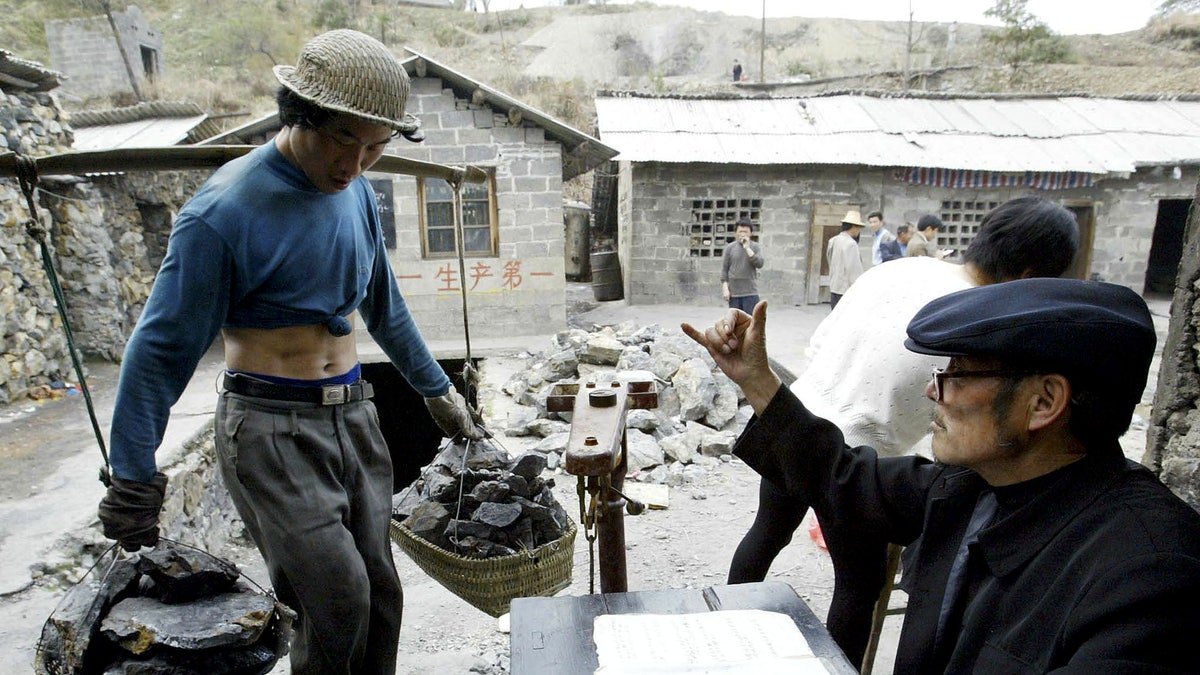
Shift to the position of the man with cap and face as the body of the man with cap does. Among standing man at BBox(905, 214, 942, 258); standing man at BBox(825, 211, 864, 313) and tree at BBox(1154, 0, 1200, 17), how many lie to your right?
3

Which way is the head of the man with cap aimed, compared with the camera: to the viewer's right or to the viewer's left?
to the viewer's left

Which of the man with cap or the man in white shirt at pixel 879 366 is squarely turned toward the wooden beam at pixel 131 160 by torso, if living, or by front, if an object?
the man with cap

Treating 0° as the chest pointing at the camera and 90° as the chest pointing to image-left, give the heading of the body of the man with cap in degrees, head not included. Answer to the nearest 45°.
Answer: approximately 90°

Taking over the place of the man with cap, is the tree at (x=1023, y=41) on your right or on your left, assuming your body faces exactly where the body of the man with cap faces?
on your right

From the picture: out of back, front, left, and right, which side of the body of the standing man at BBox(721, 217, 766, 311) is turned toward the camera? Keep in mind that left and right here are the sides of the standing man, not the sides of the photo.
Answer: front

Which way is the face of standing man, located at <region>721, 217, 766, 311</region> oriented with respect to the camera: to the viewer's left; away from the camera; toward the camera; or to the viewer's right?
toward the camera

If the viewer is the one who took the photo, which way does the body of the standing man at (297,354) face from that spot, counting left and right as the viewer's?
facing the viewer and to the right of the viewer

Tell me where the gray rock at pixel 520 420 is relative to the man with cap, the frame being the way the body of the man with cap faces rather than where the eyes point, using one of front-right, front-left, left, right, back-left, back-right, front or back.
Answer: front-right

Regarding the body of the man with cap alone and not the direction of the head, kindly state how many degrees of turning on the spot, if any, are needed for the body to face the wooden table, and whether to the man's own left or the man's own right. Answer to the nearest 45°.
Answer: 0° — they already face it

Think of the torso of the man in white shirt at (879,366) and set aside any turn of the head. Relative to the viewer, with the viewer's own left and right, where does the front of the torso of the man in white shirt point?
facing away from the viewer and to the right of the viewer

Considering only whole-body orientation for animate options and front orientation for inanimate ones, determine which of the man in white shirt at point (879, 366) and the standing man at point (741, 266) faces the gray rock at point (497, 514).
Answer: the standing man

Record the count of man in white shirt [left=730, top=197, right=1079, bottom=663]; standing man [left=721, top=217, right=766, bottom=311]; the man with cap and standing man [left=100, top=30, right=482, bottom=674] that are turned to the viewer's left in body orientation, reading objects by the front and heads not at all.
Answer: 1
